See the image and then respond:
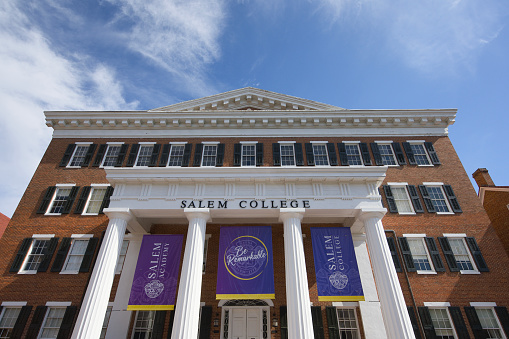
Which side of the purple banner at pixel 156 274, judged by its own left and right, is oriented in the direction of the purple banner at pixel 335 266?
left

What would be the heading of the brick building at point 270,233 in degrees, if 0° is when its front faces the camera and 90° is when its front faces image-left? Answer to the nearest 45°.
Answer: approximately 0°

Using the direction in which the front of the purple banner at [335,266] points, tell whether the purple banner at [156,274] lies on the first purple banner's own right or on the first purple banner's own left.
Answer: on the first purple banner's own right

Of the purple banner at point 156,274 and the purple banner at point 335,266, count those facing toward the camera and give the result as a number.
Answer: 2
